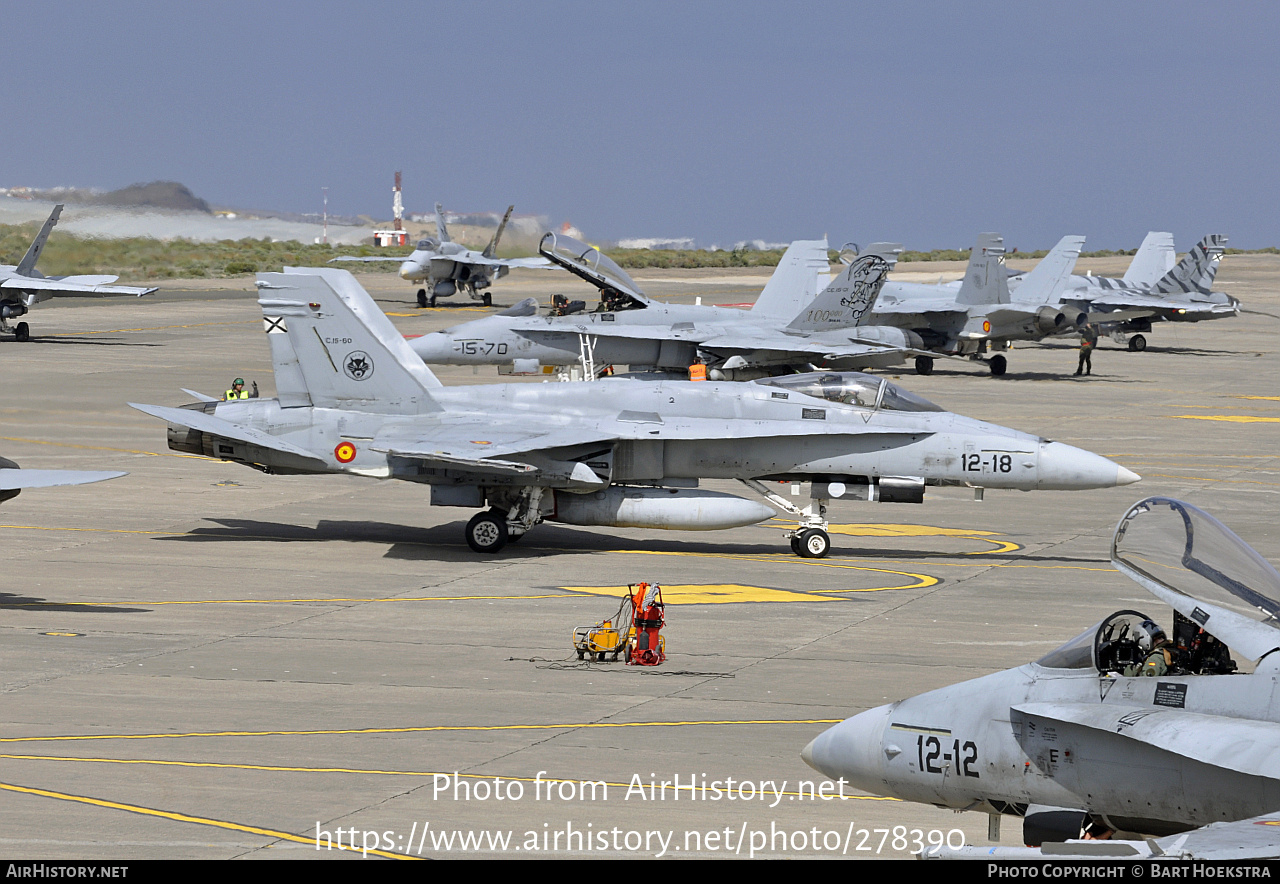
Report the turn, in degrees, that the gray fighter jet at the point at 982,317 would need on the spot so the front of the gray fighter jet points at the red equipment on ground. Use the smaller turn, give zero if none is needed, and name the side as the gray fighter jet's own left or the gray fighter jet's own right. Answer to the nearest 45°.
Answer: approximately 135° to the gray fighter jet's own left

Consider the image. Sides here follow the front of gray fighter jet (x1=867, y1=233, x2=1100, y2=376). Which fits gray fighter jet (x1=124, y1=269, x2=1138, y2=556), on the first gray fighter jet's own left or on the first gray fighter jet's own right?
on the first gray fighter jet's own left

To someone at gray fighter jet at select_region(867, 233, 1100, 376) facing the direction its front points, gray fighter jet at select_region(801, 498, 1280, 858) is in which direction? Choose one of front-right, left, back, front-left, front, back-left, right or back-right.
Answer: back-left

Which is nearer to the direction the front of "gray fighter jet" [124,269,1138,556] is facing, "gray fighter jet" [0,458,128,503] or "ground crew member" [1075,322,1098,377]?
the ground crew member

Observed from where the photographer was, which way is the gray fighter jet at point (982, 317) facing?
facing away from the viewer and to the left of the viewer

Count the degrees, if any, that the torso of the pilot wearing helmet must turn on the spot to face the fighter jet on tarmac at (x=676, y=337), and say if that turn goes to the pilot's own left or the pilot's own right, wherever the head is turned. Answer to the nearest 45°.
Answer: approximately 90° to the pilot's own right

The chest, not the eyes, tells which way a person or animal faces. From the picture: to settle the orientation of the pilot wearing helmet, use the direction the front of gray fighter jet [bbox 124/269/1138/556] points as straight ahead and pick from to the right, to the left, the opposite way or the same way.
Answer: the opposite way

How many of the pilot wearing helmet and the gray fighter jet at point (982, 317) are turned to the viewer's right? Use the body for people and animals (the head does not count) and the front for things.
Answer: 0

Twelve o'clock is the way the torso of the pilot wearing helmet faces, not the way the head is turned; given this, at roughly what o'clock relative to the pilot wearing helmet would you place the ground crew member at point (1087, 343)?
The ground crew member is roughly at 3 o'clock from the pilot wearing helmet.

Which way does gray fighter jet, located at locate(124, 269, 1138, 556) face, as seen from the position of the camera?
facing to the right of the viewer

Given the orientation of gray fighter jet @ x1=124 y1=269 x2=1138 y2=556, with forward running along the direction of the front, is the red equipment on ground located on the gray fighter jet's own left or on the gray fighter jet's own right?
on the gray fighter jet's own right

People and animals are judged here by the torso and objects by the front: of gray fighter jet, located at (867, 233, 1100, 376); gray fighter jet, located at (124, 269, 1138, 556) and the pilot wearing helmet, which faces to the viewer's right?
gray fighter jet, located at (124, 269, 1138, 556)

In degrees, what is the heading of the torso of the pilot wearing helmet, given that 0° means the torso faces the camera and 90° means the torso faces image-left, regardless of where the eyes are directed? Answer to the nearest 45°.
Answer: approximately 90°

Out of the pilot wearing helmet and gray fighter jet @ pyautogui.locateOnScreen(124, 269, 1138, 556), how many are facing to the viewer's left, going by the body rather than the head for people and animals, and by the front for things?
1
